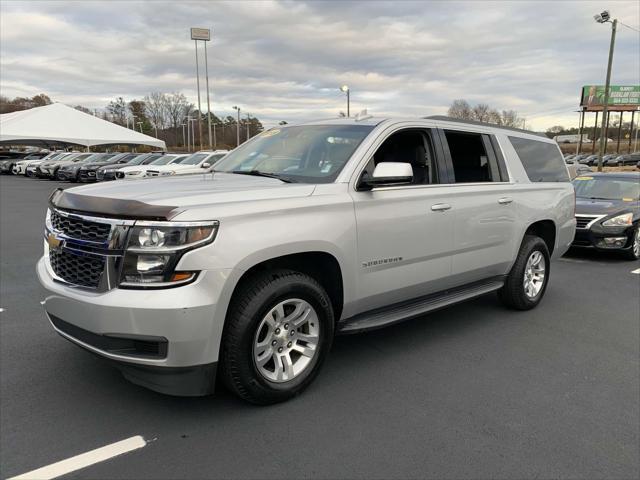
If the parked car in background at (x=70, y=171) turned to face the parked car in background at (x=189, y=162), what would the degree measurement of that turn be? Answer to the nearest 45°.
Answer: approximately 90° to its left

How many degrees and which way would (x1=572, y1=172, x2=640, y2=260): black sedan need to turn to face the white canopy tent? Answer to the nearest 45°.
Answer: approximately 90° to its right

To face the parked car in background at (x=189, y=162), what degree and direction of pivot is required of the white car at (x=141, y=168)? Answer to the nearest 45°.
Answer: approximately 90° to its left

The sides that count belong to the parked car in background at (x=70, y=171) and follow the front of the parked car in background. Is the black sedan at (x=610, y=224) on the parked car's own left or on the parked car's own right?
on the parked car's own left

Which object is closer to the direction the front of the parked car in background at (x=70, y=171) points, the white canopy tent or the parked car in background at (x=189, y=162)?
the parked car in background

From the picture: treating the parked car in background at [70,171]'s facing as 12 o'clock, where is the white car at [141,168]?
The white car is roughly at 10 o'clock from the parked car in background.

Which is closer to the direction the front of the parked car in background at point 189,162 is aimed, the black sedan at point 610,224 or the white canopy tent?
the black sedan

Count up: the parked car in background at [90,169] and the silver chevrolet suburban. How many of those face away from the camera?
0

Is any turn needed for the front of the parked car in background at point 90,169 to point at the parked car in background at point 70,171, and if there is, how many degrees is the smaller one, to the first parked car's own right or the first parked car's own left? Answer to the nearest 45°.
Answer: approximately 90° to the first parked car's own right
